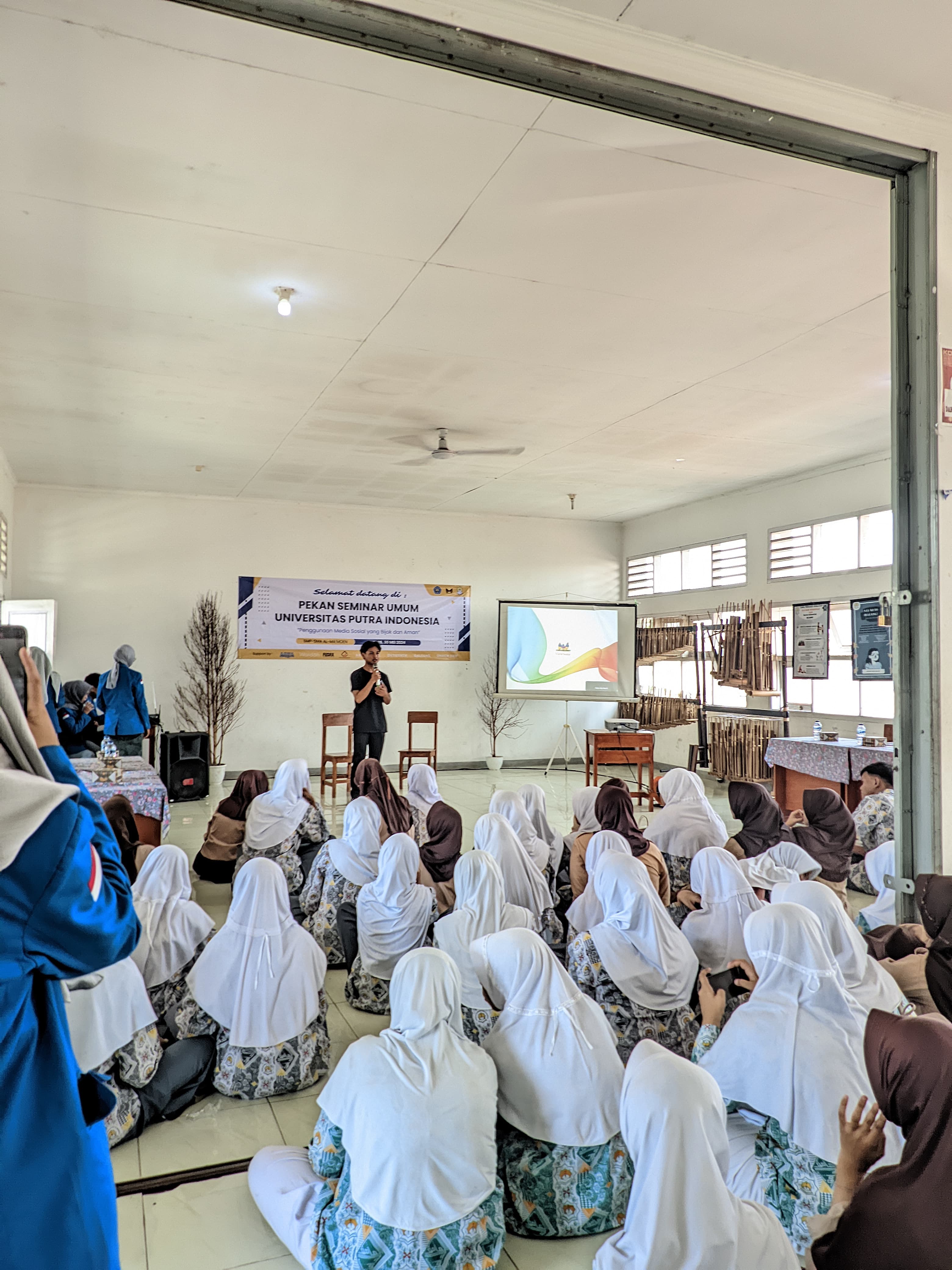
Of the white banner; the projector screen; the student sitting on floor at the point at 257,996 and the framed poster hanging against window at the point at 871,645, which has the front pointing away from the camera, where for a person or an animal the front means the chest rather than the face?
the student sitting on floor

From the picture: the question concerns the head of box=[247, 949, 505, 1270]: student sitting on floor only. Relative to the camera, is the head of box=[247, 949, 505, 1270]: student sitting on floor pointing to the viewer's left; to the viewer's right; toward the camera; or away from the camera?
away from the camera

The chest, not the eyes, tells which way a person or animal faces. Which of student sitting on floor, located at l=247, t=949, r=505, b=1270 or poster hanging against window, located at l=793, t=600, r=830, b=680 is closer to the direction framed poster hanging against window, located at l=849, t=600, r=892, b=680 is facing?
the student sitting on floor

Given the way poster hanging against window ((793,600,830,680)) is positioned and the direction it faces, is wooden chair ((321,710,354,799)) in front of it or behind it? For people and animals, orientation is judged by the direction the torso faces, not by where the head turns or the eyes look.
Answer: in front

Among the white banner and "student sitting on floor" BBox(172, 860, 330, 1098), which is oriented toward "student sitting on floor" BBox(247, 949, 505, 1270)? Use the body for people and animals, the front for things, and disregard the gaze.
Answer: the white banner

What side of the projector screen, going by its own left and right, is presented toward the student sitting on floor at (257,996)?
front

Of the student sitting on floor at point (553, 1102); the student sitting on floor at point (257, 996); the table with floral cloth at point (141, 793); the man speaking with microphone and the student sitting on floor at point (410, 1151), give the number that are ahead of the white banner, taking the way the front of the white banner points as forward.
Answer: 5

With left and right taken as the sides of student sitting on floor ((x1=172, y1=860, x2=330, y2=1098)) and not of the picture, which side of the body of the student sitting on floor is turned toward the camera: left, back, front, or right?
back

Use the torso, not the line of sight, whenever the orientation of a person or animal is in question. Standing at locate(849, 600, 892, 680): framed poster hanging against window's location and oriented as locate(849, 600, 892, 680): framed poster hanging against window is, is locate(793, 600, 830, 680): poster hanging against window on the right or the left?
on its right

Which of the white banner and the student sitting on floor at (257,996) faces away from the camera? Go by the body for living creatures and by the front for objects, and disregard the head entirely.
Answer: the student sitting on floor

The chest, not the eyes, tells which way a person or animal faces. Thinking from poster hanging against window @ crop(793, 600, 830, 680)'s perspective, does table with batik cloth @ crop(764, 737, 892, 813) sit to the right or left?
on its left

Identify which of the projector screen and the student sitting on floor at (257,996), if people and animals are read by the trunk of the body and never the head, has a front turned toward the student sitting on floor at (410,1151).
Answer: the projector screen

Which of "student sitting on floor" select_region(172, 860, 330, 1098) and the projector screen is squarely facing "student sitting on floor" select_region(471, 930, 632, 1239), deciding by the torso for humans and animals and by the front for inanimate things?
the projector screen
